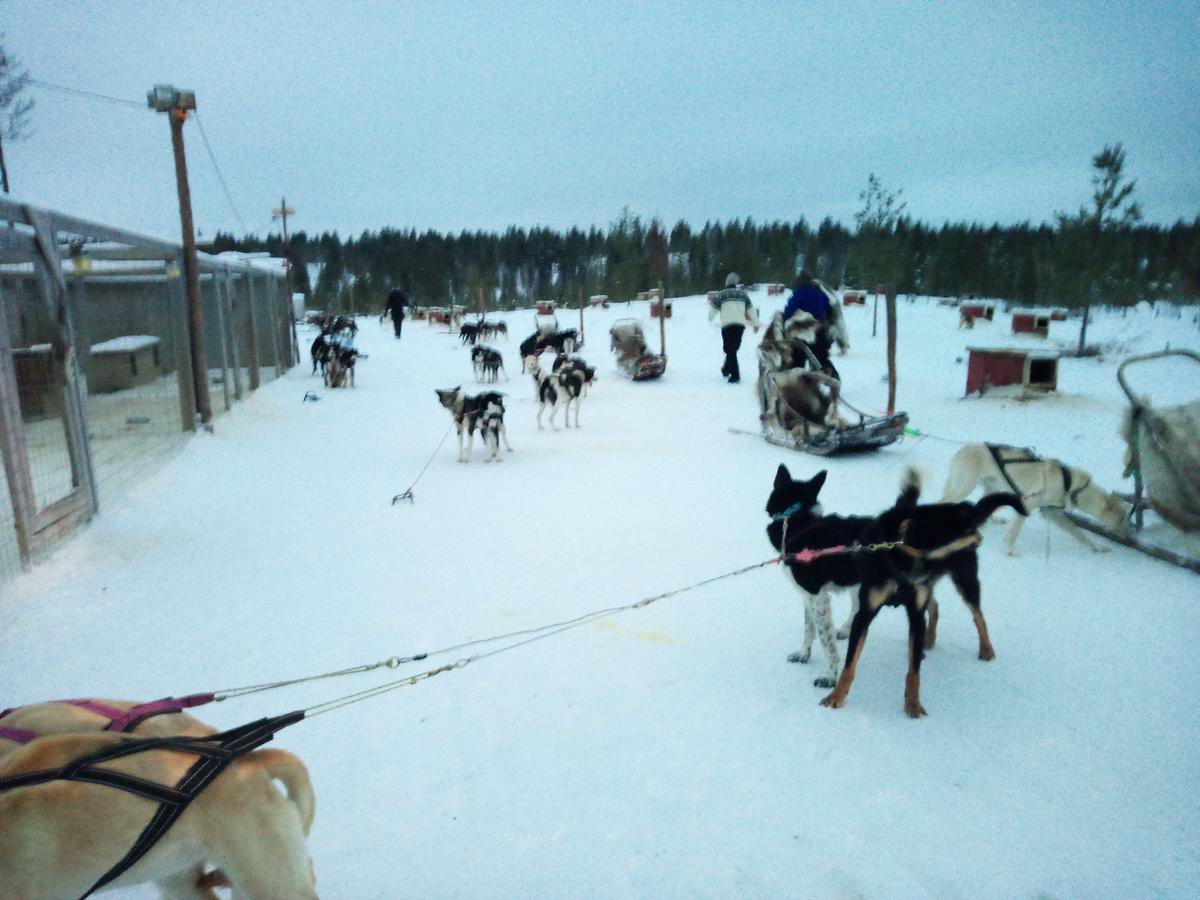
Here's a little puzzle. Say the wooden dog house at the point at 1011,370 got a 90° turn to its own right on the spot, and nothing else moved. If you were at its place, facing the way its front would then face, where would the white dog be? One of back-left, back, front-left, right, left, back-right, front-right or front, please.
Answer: front-left

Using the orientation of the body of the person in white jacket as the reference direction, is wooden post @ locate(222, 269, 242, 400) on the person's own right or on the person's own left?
on the person's own left

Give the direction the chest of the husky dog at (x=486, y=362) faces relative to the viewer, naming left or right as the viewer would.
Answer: facing the viewer and to the left of the viewer

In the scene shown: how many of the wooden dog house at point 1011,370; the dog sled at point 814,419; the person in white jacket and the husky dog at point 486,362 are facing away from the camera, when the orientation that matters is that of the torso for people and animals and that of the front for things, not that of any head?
1

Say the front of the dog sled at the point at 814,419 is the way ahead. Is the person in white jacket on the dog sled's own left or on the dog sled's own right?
on the dog sled's own left

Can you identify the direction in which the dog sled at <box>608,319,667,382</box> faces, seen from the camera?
facing the viewer and to the right of the viewer

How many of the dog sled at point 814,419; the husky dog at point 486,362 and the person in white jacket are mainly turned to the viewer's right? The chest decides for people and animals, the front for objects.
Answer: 1

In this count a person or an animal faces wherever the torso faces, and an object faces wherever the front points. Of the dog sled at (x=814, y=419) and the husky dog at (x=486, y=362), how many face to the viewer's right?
1

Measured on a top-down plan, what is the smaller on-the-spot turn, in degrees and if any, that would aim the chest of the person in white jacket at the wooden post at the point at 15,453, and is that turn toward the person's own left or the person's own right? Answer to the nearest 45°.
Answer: approximately 180°

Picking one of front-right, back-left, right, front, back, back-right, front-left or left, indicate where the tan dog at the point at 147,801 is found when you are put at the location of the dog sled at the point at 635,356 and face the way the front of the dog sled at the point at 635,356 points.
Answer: front-right

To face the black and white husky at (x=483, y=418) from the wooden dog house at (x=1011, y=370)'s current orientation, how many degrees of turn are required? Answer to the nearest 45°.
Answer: approximately 90° to its right

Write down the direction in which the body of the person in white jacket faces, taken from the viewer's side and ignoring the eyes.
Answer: away from the camera
